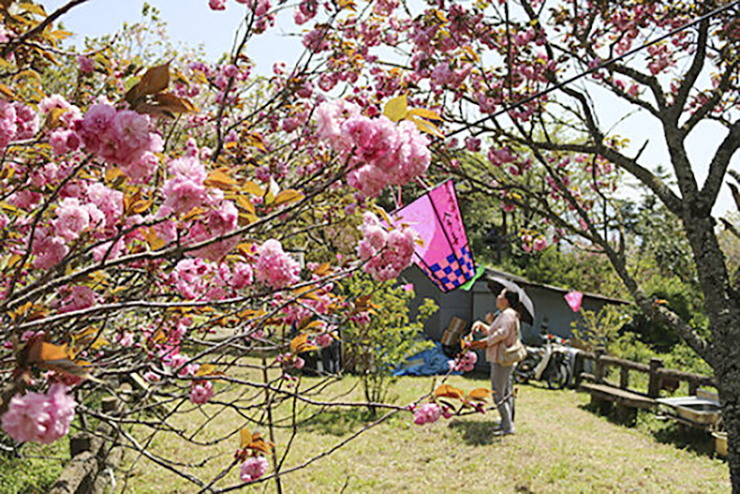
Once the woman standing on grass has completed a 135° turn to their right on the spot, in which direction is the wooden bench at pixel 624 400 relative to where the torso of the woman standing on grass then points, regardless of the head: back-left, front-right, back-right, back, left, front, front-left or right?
front

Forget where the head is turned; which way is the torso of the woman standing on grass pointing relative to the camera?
to the viewer's left

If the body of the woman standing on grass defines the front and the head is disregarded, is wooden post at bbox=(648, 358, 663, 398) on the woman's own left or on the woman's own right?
on the woman's own right

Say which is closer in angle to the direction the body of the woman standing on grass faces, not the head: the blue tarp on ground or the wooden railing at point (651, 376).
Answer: the blue tarp on ground

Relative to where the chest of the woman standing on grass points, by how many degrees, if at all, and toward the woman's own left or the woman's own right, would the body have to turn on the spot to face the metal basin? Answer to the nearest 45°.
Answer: approximately 135° to the woman's own right

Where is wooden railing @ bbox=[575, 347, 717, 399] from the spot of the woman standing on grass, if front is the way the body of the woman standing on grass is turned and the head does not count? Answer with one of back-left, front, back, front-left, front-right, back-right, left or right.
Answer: back-right
